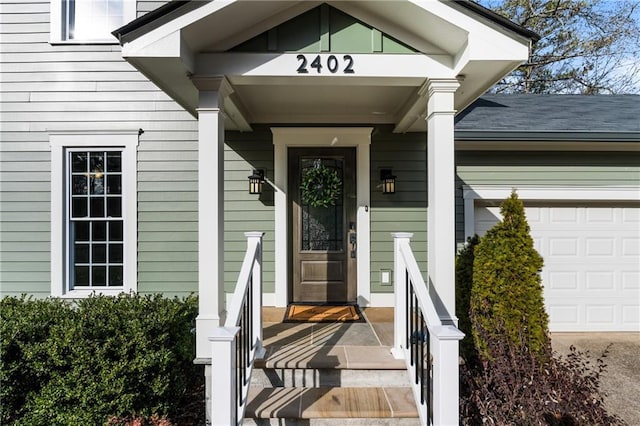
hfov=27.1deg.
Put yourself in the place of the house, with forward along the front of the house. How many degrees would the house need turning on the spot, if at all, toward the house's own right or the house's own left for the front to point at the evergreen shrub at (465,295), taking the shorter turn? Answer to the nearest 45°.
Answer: approximately 45° to the house's own left

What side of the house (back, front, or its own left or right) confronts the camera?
front

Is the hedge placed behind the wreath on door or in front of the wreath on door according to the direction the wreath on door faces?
in front
